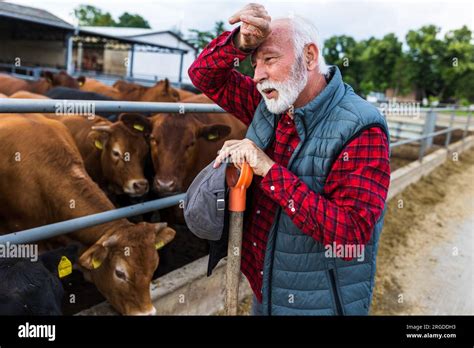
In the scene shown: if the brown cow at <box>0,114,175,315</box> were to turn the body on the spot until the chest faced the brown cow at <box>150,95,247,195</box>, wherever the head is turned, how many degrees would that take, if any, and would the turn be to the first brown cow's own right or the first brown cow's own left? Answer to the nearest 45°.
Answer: approximately 90° to the first brown cow's own left

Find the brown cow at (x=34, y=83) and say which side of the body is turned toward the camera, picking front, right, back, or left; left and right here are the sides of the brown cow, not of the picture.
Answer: right

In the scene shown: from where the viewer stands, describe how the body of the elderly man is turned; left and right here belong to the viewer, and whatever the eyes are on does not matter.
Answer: facing the viewer and to the left of the viewer

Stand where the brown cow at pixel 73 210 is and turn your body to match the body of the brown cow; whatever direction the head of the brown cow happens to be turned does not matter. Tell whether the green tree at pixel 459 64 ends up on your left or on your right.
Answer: on your left

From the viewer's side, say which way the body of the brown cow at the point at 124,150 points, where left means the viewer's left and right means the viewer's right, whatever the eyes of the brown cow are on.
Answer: facing the viewer and to the right of the viewer

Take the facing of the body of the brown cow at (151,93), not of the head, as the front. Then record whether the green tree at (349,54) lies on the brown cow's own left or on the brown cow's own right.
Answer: on the brown cow's own left

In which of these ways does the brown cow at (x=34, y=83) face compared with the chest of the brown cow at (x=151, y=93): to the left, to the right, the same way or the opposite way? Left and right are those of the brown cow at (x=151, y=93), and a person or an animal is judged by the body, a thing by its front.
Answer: the same way
